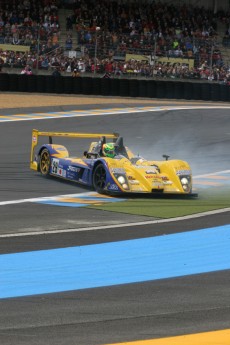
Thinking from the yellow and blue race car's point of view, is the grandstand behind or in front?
behind

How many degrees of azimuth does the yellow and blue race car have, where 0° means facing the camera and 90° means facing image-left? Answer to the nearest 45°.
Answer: approximately 315°

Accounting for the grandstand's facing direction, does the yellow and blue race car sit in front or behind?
in front

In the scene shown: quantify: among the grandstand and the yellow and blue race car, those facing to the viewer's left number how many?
0

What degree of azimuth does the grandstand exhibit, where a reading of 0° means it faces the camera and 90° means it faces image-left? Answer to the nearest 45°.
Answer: approximately 0°

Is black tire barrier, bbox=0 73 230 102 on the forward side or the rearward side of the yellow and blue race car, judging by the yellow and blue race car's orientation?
on the rearward side
